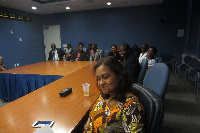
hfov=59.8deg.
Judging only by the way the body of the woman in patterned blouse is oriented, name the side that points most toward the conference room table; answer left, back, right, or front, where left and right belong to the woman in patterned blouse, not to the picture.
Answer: right

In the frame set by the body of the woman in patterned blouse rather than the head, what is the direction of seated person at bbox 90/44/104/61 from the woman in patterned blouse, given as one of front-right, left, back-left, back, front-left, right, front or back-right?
back-right

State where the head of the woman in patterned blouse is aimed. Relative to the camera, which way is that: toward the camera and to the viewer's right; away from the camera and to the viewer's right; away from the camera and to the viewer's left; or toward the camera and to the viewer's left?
toward the camera and to the viewer's left

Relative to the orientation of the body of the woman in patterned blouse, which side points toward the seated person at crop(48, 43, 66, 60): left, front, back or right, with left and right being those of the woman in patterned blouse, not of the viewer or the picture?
right

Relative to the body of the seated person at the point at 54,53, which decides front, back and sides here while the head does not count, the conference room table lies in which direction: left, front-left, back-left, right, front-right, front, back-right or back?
front

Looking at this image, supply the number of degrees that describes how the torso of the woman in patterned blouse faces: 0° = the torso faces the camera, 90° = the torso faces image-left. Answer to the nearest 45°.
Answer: approximately 45°

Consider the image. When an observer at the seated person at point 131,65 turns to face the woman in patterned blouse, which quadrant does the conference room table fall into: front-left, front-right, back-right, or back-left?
front-right

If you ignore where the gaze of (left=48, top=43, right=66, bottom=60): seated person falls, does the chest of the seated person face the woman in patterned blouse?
yes

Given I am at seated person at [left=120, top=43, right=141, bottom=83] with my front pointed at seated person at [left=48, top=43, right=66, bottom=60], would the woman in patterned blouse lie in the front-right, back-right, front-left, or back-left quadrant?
back-left

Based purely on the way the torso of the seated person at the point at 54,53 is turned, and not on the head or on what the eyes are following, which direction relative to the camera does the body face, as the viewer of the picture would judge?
toward the camera

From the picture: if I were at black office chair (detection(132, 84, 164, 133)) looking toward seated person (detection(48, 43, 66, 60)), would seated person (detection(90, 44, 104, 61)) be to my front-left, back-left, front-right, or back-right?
front-right

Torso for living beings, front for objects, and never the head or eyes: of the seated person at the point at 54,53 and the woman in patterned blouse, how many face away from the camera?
0
